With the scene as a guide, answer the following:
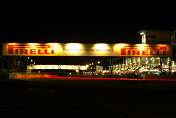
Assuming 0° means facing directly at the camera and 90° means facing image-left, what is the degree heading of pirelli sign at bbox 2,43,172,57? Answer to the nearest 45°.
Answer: approximately 0°
